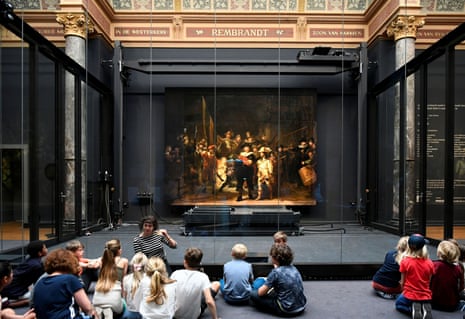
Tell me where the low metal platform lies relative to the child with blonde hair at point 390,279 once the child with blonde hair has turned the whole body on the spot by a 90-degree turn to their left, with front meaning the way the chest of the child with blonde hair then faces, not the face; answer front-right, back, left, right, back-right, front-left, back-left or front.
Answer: front

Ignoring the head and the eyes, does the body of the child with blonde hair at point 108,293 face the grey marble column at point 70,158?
no

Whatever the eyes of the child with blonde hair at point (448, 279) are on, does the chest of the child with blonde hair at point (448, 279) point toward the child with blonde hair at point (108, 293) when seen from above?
no

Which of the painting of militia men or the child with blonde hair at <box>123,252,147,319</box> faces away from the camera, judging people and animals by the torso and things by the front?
the child with blonde hair

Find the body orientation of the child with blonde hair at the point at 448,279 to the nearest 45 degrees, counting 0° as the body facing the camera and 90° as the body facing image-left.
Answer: approximately 180°

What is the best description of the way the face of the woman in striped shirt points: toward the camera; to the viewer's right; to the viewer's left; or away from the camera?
toward the camera

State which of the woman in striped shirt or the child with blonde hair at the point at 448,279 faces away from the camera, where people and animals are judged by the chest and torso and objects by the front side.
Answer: the child with blonde hair

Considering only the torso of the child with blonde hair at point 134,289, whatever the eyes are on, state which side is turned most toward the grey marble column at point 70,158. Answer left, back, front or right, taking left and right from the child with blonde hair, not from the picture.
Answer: front

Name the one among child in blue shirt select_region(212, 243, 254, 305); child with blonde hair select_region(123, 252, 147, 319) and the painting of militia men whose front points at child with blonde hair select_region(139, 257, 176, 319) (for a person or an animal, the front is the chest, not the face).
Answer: the painting of militia men

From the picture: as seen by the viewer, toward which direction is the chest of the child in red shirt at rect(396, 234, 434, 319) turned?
away from the camera

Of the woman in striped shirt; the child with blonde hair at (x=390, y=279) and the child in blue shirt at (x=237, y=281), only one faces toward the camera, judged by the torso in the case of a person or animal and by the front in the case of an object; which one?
the woman in striped shirt

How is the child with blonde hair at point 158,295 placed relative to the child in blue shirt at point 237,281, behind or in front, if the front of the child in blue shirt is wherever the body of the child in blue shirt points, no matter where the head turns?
behind

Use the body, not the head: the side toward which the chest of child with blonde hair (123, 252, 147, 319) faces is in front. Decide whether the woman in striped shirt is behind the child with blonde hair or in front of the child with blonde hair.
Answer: in front

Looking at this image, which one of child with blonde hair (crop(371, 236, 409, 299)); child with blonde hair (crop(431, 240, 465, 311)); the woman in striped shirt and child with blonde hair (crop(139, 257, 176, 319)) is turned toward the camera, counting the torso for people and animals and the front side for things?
the woman in striped shirt

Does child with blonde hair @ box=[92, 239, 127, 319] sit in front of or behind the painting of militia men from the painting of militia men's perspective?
in front

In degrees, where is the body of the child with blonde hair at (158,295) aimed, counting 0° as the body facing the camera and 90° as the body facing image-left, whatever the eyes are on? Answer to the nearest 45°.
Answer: approximately 180°

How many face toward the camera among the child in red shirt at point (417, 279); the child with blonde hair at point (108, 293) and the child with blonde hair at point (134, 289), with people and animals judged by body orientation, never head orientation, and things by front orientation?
0
